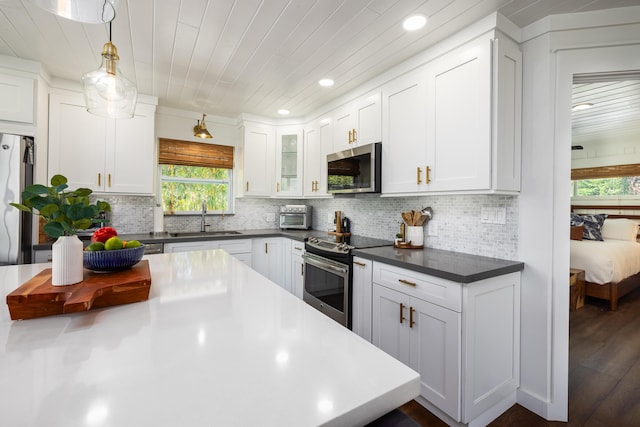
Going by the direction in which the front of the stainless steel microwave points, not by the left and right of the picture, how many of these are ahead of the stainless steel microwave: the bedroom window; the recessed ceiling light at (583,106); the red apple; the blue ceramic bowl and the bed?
2

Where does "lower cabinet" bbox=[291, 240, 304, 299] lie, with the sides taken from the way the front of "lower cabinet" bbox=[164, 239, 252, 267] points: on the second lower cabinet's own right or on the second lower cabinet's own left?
on the second lower cabinet's own left

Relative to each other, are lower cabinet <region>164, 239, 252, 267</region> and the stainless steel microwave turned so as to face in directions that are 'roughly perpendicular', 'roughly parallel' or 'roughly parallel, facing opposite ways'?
roughly perpendicular

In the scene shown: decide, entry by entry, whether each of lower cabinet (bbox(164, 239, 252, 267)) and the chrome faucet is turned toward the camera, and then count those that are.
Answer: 2

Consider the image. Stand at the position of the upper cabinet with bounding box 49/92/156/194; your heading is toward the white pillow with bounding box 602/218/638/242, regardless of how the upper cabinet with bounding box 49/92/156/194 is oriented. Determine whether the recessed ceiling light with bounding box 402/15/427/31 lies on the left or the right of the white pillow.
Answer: right

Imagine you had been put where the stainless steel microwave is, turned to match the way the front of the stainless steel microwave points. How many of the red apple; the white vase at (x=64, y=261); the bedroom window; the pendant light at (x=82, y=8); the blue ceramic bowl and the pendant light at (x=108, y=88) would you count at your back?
1

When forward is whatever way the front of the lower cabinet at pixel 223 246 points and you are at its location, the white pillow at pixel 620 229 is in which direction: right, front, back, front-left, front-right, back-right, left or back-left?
left

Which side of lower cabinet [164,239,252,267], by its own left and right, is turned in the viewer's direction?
front

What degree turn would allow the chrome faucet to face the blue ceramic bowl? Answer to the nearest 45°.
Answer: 0° — it already faces it

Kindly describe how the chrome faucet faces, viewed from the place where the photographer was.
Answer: facing the viewer

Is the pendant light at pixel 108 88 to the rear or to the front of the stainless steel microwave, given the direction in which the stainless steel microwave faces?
to the front

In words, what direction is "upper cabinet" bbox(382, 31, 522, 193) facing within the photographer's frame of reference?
facing the viewer and to the left of the viewer

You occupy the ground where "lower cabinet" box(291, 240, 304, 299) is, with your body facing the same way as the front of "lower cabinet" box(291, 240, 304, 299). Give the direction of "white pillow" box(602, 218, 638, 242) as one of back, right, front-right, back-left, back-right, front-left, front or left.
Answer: back-left

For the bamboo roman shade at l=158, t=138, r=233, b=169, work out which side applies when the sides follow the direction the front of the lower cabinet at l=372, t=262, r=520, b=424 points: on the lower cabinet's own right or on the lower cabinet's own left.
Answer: on the lower cabinet's own right

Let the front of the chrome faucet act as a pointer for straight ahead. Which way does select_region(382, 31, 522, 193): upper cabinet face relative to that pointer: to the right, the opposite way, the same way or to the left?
to the right

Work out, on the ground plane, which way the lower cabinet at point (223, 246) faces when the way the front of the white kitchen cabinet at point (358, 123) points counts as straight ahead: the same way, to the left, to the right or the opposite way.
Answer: to the left
